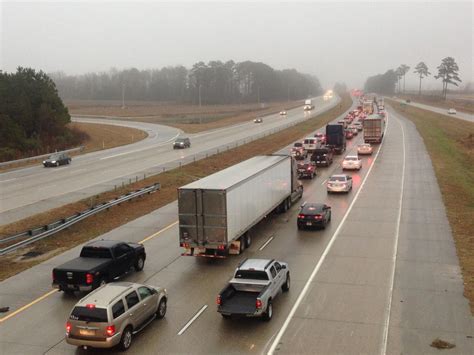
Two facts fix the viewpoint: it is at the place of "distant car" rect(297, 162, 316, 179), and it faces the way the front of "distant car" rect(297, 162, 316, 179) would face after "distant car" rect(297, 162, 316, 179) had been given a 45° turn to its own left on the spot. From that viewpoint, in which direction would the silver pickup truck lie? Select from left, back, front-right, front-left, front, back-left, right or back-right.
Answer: back-left

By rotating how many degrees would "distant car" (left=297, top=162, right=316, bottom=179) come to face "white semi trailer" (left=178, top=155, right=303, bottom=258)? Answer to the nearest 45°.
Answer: approximately 180°

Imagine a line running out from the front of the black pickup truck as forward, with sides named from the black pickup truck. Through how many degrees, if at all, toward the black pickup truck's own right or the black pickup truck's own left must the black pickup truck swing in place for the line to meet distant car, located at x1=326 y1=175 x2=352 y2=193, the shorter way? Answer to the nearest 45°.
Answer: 0° — it already faces it

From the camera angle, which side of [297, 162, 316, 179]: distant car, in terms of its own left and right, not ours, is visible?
back

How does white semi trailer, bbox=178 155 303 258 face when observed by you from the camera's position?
facing away from the viewer and to the right of the viewer

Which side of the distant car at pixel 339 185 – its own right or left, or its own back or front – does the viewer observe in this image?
back

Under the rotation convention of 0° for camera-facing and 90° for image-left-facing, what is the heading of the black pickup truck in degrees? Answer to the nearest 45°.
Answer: approximately 225°

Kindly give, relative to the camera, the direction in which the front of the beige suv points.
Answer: facing away from the viewer and to the right of the viewer

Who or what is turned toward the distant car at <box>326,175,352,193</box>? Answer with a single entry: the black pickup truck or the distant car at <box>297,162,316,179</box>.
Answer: the black pickup truck

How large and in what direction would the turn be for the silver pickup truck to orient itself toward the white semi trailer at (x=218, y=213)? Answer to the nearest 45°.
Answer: approximately 45° to its left

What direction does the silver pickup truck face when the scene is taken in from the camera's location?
facing away from the viewer and to the right of the viewer

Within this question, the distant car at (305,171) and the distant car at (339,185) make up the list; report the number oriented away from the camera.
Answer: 2

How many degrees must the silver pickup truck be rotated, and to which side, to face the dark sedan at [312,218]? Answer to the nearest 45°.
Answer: approximately 45° to its left

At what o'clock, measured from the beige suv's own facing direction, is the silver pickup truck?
The silver pickup truck is roughly at 1 o'clock from the beige suv.

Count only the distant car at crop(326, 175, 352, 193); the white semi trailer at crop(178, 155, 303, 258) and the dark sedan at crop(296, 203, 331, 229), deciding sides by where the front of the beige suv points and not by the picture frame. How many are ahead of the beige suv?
3
